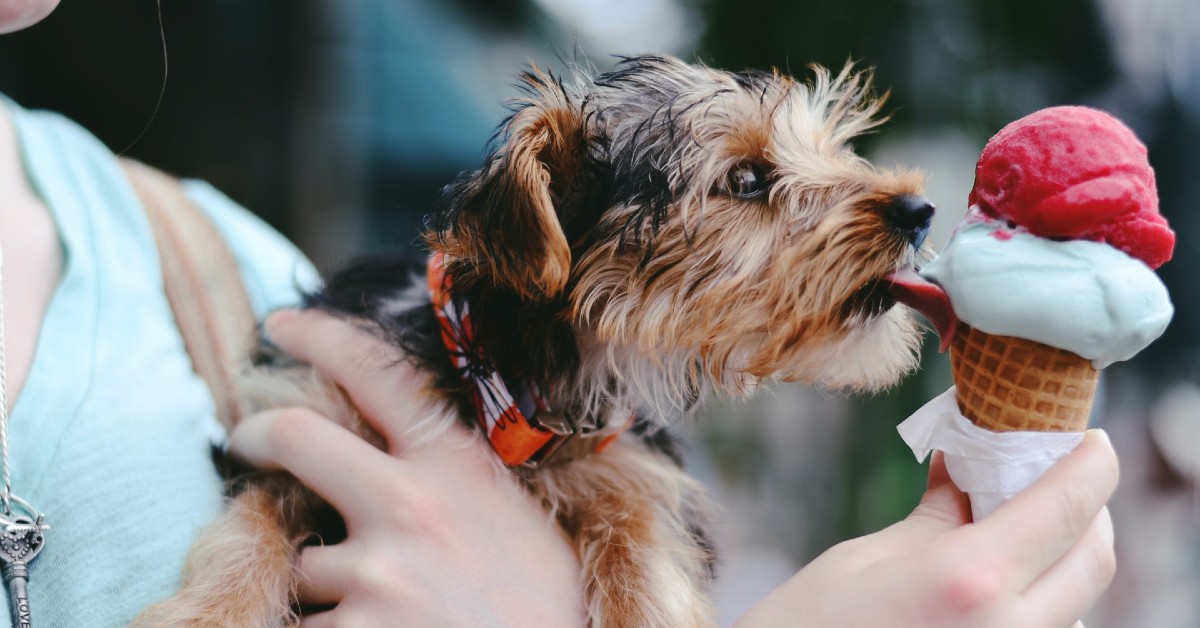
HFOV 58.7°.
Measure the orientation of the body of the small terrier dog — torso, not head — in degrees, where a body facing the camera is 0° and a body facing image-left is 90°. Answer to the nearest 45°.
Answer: approximately 270°
